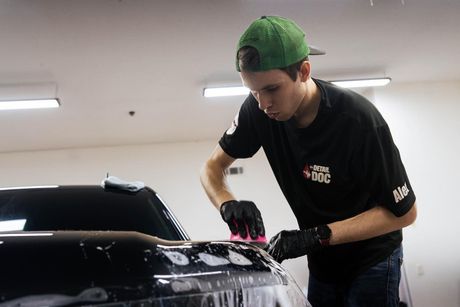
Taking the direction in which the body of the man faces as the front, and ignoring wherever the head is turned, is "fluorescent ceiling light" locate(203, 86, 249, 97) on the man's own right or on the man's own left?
on the man's own right

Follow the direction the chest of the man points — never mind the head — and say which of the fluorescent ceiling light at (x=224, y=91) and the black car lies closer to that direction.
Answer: the black car

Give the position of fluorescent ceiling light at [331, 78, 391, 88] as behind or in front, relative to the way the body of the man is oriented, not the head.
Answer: behind

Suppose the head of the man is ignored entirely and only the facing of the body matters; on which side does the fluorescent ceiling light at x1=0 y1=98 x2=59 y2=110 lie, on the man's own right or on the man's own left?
on the man's own right

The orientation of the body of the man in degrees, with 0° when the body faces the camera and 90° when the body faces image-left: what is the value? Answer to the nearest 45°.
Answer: approximately 45°

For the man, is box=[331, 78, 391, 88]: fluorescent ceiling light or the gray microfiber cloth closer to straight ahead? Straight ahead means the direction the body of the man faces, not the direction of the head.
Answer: the gray microfiber cloth

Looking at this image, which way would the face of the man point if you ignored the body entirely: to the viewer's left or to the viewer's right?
to the viewer's left

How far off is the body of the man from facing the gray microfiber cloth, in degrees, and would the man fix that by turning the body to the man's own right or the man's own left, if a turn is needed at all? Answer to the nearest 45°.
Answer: approximately 90° to the man's own right
